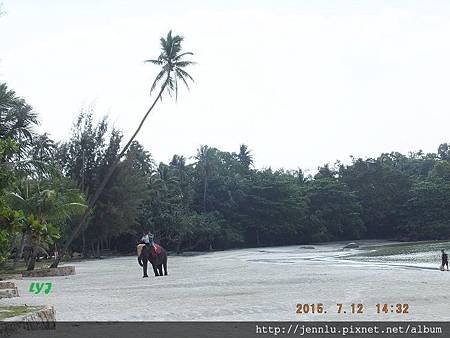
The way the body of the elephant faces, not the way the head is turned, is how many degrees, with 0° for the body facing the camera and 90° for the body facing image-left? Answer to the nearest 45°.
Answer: approximately 45°

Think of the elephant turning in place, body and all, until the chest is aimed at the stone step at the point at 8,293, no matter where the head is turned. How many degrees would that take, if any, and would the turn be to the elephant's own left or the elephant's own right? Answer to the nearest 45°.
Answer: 0° — it already faces it

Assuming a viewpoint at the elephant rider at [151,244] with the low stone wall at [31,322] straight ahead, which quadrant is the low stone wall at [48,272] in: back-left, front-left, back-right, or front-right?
back-right

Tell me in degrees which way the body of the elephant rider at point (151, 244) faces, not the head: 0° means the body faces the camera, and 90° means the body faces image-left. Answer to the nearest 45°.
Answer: approximately 45°

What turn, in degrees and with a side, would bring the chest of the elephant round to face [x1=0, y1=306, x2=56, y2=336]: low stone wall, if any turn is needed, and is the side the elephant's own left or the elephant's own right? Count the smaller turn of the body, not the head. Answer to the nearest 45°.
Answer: approximately 45° to the elephant's own left

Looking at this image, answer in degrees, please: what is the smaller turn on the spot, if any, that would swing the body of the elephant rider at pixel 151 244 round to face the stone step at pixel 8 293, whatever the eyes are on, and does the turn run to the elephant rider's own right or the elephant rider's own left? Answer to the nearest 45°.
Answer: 0° — they already face it

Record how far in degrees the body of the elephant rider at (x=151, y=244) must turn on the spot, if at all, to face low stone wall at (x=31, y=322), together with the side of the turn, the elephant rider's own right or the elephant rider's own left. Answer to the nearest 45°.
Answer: approximately 45° to the elephant rider's own left
